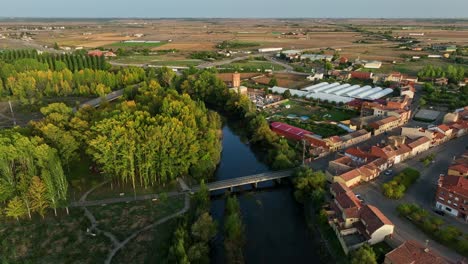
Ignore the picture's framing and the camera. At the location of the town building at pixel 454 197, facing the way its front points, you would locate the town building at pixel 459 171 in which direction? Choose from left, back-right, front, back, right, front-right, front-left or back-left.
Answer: back-right

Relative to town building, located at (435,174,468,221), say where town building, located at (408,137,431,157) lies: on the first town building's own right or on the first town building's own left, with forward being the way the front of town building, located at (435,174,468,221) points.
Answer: on the first town building's own right

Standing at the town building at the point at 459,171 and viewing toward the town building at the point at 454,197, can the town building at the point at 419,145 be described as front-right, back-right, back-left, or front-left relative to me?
back-right

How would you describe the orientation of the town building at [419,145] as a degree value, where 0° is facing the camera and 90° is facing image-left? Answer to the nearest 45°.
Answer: approximately 315°
